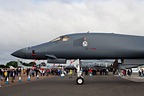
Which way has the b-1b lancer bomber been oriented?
to the viewer's left
